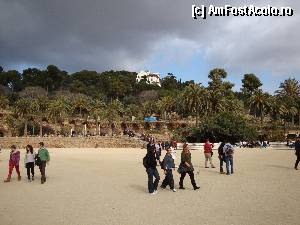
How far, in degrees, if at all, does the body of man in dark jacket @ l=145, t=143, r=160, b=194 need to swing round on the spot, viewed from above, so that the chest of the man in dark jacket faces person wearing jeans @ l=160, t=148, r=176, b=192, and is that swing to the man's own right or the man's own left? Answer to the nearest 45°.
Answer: approximately 45° to the man's own left
